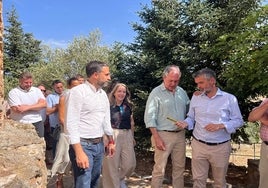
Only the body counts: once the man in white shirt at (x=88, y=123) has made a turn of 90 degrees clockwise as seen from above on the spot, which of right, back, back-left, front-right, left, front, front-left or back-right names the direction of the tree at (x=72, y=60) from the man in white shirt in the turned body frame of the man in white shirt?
back-right

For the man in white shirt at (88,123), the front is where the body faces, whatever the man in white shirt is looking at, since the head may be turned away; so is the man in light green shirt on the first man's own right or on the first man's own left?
on the first man's own left

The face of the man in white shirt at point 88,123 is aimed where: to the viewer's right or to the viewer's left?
to the viewer's right

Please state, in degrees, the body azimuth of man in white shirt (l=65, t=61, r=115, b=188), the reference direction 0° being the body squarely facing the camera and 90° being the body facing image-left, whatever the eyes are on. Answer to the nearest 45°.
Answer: approximately 315°

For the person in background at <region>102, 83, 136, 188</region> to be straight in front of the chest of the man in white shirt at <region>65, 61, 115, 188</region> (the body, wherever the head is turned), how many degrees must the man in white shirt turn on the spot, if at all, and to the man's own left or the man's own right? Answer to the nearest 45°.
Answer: approximately 135° to the man's own left

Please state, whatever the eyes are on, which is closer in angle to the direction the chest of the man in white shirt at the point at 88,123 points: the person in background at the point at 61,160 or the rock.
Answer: the rock

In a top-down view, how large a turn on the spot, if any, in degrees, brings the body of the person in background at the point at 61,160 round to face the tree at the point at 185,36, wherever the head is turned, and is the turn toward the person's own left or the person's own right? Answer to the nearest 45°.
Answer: approximately 90° to the person's own left

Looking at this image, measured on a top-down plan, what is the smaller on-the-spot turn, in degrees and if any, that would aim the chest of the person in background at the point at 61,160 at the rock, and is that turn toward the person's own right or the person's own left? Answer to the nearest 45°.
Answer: approximately 45° to the person's own right
